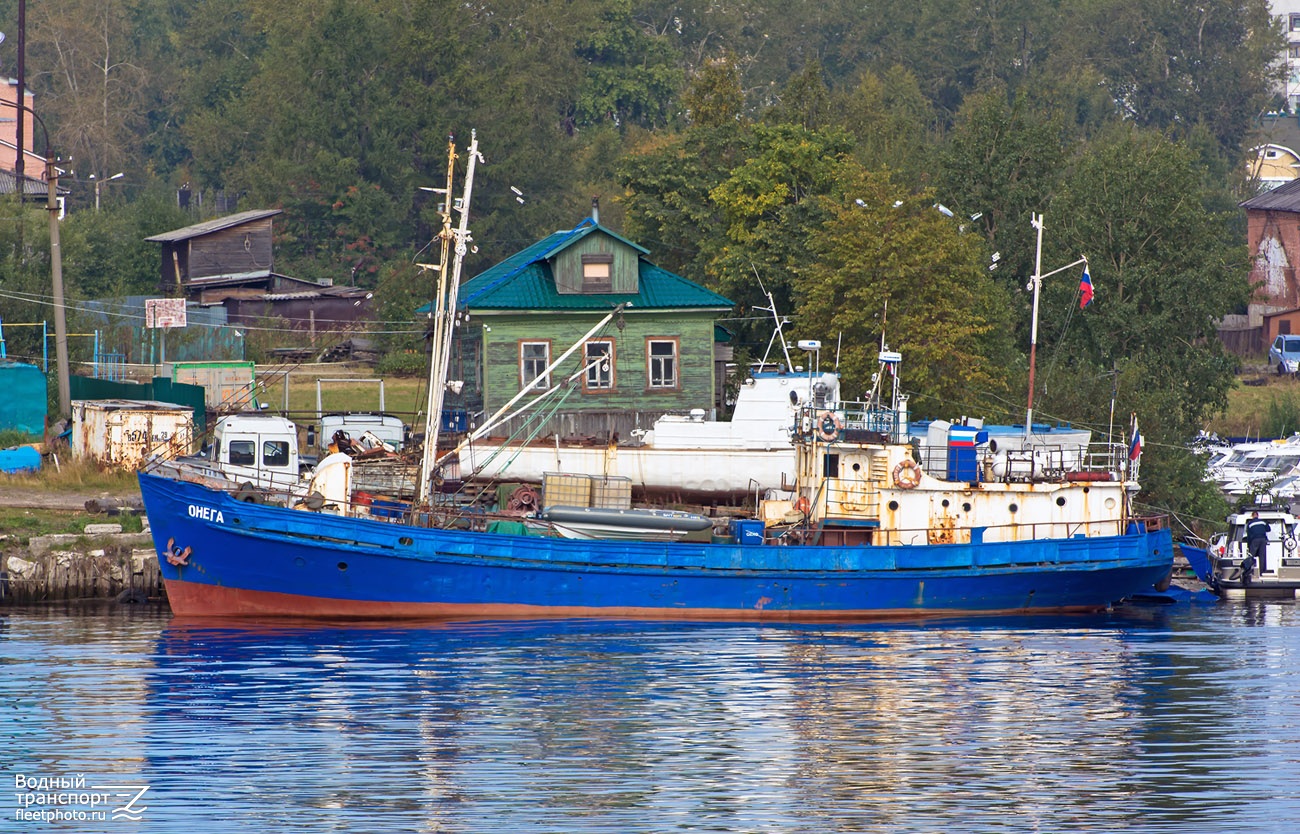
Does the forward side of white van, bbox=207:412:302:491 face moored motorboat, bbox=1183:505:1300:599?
no

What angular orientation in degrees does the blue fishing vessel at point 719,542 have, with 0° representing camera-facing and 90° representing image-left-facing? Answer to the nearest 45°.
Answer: approximately 90°

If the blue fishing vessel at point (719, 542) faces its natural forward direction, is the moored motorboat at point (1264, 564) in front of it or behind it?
behind

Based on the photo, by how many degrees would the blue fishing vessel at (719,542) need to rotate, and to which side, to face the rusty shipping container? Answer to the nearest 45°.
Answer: approximately 45° to its right

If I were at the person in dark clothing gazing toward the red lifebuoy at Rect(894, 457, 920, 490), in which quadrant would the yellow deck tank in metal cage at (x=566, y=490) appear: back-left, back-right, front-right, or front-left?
front-right
